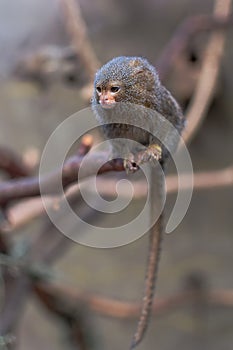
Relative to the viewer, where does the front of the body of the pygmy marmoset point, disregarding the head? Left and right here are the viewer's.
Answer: facing the viewer and to the left of the viewer
